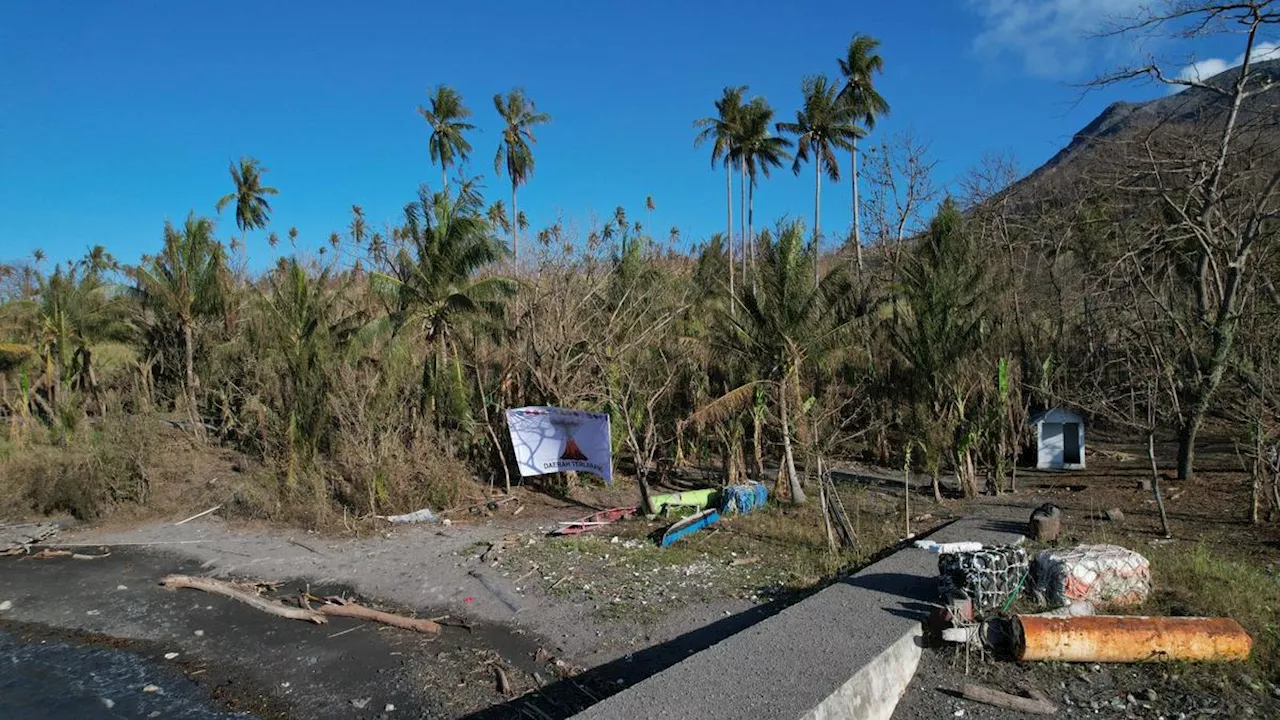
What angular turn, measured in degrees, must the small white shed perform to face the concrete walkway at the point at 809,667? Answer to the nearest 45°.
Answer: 0° — it already faces it

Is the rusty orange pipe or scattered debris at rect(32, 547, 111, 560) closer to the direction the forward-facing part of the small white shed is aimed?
the rusty orange pipe

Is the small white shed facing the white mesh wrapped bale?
yes

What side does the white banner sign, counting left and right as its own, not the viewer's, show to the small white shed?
left

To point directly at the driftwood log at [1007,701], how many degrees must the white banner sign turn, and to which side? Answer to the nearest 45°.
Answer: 0° — it already faces it

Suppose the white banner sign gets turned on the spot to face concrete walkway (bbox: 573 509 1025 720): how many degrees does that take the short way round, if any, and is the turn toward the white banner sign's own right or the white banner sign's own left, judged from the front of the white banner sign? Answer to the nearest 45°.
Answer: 0° — it already faces it

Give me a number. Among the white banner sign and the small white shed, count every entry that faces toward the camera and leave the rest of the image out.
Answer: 2

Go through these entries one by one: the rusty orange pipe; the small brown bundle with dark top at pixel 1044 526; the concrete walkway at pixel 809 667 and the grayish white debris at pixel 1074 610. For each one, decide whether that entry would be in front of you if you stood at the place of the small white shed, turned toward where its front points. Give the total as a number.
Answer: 4

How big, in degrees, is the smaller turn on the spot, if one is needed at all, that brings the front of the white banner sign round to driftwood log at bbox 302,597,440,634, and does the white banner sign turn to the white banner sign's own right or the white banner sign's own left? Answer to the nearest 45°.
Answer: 0° — it already faces it

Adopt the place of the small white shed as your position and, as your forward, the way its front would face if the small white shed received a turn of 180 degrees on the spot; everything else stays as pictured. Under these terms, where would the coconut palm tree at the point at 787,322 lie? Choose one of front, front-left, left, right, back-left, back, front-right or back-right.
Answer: back-left

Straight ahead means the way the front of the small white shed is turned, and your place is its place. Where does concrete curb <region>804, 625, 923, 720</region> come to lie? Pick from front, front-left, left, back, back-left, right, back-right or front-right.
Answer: front

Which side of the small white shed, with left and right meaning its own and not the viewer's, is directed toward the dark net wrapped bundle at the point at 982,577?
front

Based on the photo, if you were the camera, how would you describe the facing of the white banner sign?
facing the viewer

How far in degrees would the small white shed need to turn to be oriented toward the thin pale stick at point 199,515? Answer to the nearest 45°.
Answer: approximately 45° to its right

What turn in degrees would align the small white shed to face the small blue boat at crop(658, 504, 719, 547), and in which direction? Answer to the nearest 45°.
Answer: approximately 45° to its right

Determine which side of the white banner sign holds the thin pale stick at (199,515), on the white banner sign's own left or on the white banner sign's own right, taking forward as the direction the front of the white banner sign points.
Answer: on the white banner sign's own right

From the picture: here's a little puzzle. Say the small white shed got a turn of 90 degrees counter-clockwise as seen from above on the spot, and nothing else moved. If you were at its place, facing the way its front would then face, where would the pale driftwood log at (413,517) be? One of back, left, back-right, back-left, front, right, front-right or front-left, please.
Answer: back-right

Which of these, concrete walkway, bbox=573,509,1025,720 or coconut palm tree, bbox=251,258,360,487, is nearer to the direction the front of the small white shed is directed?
the concrete walkway

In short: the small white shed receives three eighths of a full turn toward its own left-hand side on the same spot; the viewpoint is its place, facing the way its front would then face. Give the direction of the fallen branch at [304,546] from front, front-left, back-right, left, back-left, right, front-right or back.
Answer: back

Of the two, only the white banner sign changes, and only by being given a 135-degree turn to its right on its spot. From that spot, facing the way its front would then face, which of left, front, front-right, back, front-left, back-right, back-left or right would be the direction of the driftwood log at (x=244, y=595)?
left
